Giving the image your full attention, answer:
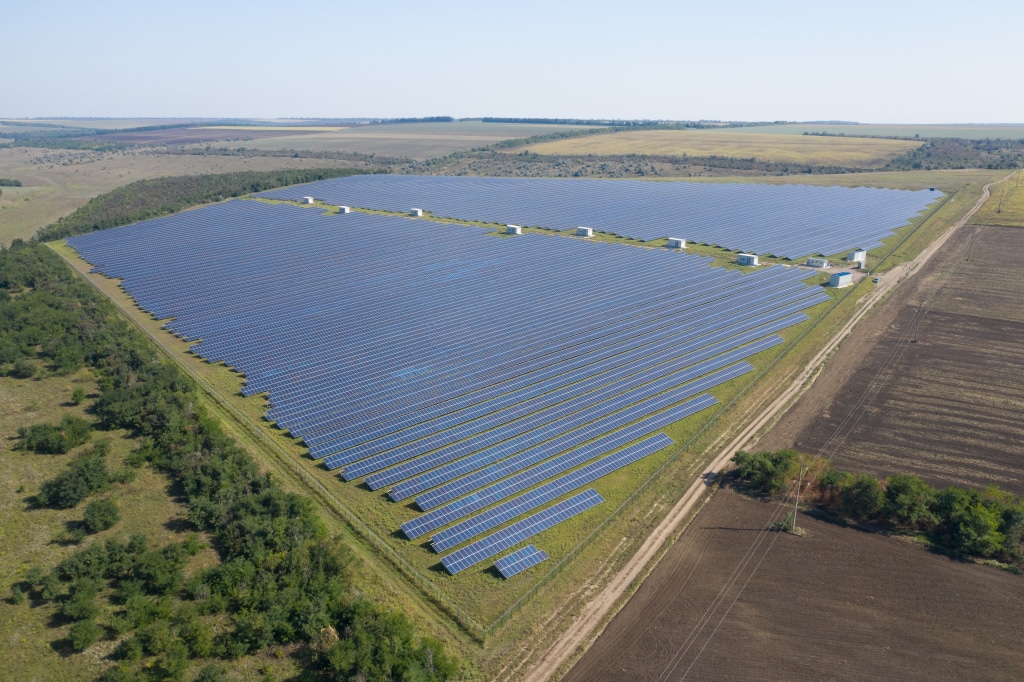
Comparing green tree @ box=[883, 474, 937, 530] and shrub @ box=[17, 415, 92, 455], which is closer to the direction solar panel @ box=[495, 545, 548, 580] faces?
the green tree

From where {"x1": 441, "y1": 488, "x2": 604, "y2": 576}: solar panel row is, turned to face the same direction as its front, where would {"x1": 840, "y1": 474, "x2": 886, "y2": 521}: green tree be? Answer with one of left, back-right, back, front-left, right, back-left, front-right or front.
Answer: front-left

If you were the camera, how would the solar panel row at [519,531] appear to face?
facing the viewer and to the right of the viewer

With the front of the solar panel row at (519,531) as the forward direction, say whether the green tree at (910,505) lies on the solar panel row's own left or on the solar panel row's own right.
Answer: on the solar panel row's own left

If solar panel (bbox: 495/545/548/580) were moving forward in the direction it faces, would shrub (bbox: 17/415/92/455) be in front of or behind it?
behind

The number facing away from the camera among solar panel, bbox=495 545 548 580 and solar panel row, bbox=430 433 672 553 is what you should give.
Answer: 0

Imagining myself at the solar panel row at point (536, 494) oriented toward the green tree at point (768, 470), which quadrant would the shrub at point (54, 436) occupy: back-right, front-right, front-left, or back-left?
back-left

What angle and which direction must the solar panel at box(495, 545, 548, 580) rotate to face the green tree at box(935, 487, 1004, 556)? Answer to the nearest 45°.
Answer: approximately 45° to its left

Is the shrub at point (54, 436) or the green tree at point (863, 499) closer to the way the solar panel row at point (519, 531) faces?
the green tree

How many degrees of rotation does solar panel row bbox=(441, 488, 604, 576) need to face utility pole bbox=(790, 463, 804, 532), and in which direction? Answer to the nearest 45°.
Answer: approximately 45° to its left

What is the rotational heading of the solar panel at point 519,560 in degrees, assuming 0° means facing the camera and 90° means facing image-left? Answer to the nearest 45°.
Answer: approximately 315°

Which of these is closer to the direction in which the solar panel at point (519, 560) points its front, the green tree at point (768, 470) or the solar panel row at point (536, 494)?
the green tree

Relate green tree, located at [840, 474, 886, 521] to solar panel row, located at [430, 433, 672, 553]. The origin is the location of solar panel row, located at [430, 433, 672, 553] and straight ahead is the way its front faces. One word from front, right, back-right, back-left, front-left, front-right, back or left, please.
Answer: front-left
